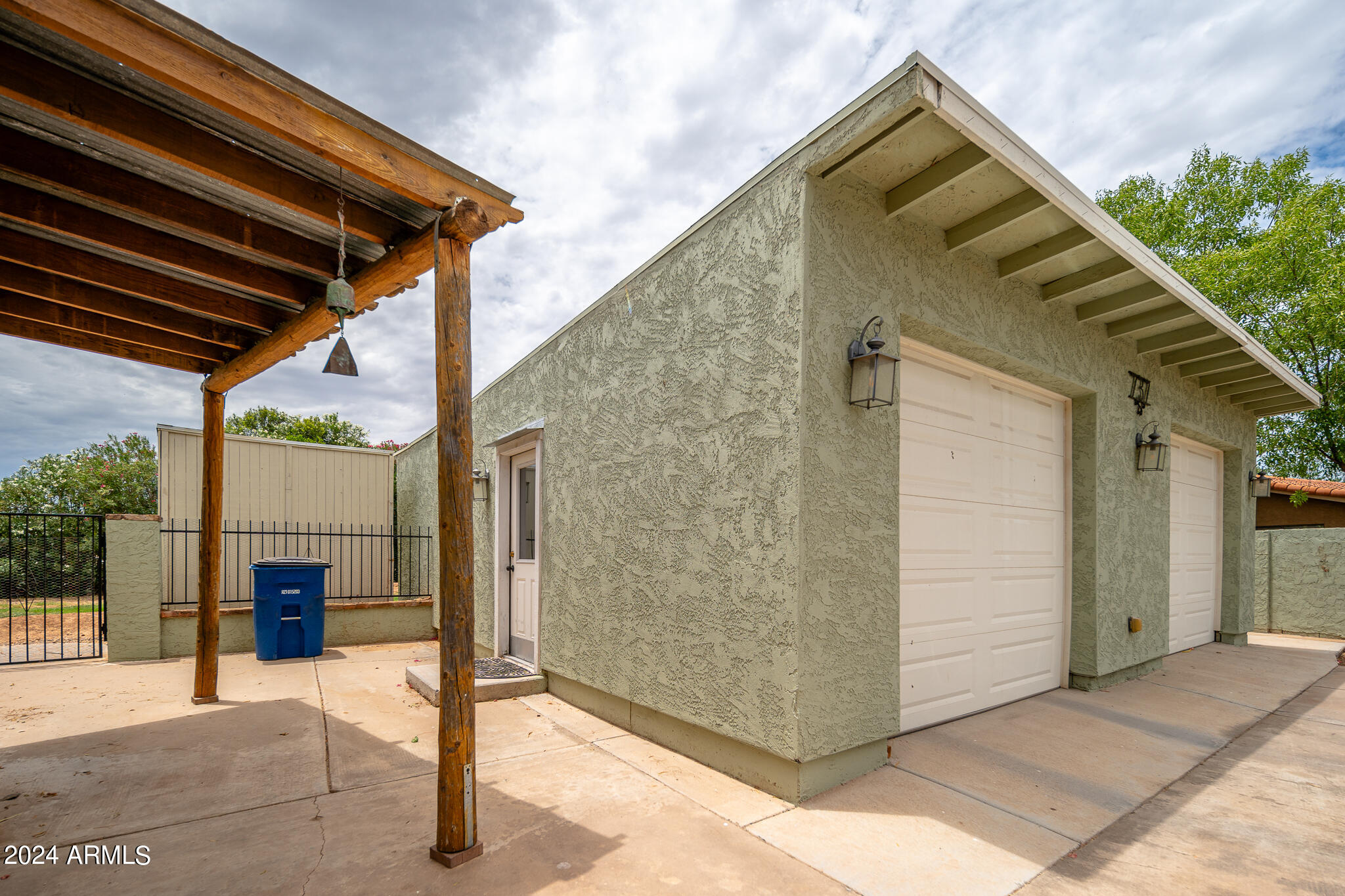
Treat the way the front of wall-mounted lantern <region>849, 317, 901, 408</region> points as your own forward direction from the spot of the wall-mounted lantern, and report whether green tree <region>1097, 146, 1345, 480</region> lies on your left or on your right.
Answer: on your left

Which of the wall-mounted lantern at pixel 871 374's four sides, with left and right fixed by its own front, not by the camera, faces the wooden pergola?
right

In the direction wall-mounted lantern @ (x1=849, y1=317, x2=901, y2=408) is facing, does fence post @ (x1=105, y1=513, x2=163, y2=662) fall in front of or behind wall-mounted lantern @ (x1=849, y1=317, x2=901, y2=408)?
behind

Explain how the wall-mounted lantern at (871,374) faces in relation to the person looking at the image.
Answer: facing the viewer and to the right of the viewer
